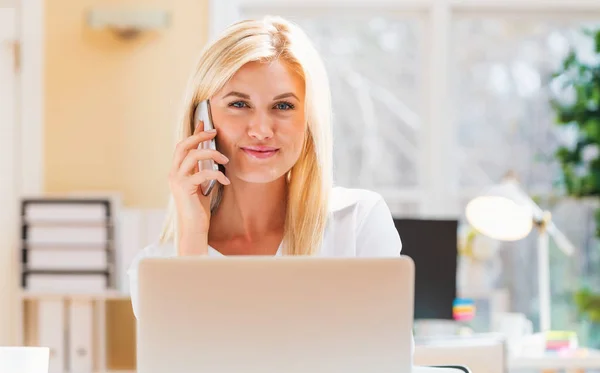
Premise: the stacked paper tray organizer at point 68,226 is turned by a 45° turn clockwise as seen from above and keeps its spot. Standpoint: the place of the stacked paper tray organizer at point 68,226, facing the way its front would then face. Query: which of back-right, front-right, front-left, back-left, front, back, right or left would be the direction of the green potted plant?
back-left

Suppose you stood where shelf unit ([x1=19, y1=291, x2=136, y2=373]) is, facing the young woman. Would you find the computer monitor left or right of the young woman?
left

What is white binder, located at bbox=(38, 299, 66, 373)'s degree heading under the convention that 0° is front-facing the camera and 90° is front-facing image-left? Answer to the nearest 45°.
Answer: approximately 0°

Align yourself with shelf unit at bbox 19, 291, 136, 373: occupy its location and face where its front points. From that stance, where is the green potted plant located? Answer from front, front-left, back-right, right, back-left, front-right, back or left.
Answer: left

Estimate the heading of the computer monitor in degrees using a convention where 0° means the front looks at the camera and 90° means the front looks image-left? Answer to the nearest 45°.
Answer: approximately 0°

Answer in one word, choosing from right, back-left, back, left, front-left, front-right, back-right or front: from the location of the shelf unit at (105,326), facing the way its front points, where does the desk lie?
front-left
